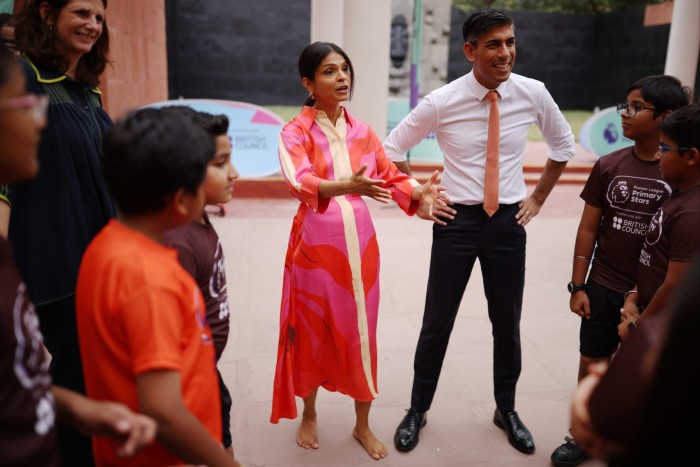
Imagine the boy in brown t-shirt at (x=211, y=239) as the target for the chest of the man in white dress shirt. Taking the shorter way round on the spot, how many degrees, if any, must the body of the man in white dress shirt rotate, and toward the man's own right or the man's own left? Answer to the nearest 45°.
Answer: approximately 45° to the man's own right

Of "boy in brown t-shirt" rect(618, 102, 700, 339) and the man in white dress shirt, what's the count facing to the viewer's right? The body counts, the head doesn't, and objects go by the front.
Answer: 0

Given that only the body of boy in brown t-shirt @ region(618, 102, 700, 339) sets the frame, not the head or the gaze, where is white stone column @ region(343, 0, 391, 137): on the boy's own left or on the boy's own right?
on the boy's own right

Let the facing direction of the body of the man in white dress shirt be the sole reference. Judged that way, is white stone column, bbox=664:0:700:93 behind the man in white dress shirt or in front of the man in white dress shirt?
behind

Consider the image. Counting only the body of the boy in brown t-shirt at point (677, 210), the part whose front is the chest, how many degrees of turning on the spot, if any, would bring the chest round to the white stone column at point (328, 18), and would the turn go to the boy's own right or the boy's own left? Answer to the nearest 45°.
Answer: approximately 45° to the boy's own right

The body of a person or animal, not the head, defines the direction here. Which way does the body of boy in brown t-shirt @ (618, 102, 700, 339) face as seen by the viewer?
to the viewer's left

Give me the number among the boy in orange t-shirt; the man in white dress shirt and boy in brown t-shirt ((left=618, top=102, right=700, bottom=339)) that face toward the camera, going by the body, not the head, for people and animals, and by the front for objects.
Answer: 1

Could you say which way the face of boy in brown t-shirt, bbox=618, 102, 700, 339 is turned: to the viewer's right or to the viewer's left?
to the viewer's left
